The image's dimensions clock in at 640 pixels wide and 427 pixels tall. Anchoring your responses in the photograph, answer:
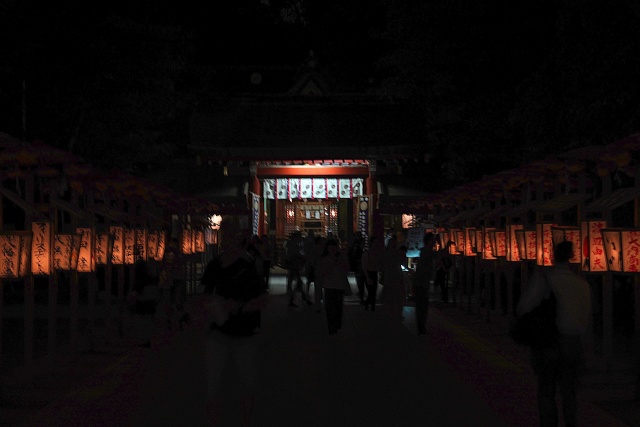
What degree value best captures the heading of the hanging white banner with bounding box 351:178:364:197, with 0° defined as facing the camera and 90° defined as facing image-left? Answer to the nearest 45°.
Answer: approximately 0°
